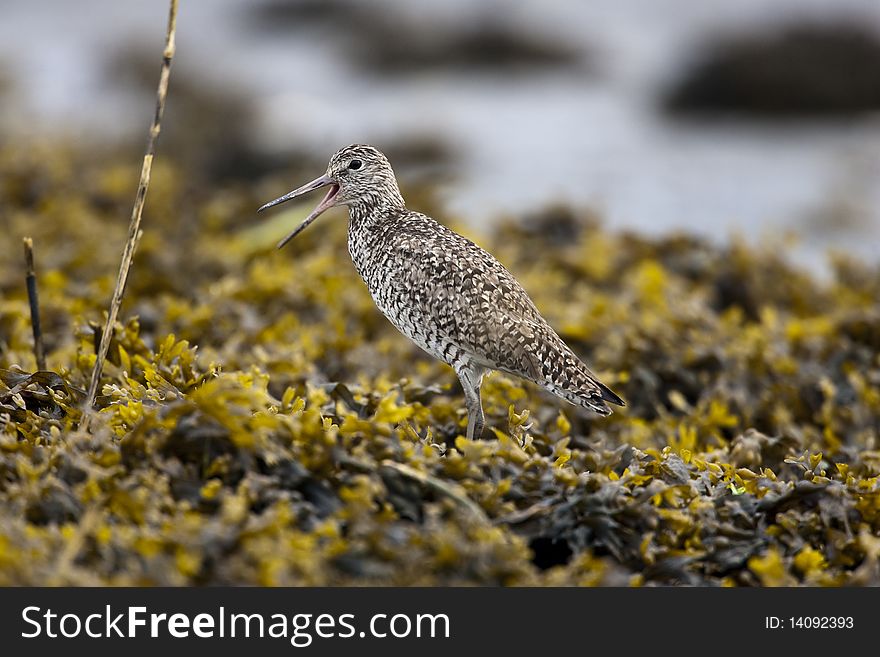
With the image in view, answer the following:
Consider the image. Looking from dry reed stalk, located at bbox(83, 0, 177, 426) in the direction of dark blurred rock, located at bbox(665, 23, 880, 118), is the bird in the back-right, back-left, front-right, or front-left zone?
front-right

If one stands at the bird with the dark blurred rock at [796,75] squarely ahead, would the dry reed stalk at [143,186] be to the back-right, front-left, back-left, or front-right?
back-left

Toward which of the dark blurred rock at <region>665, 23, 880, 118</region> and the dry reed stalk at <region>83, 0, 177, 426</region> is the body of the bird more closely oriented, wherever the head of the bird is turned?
the dry reed stalk

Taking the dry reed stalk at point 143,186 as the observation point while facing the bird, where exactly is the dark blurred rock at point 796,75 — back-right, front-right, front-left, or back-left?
front-left

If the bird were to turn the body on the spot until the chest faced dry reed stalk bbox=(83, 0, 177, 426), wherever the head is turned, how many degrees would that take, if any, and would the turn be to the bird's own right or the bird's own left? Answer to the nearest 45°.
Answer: approximately 45° to the bird's own left

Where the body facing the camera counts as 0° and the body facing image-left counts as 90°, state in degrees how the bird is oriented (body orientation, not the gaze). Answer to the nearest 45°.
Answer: approximately 90°

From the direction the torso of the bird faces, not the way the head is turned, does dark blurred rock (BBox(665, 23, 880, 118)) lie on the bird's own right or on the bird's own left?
on the bird's own right
